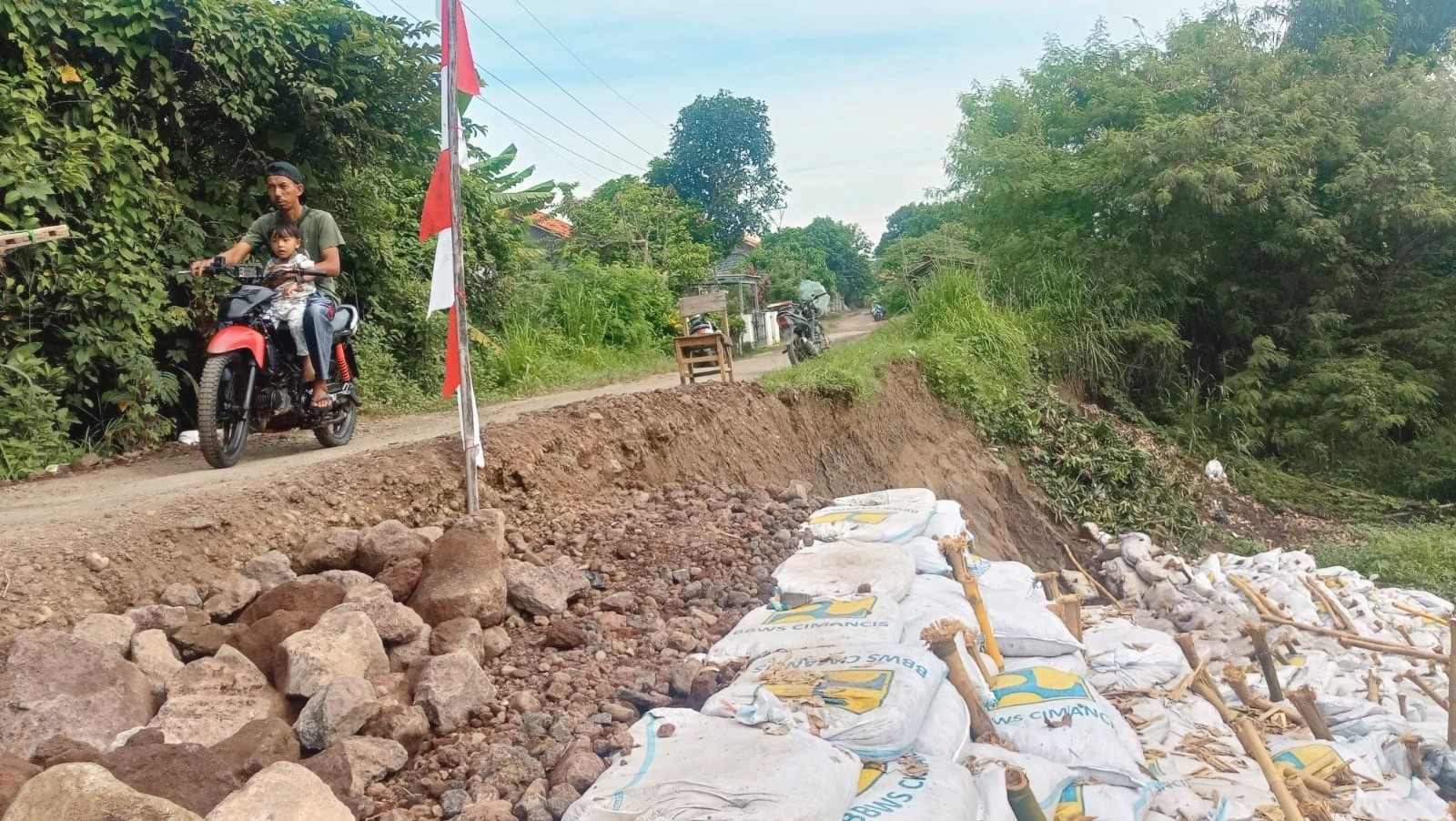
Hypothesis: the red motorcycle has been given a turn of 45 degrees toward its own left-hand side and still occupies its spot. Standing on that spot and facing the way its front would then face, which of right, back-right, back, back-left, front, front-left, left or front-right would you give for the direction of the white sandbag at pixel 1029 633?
front-left

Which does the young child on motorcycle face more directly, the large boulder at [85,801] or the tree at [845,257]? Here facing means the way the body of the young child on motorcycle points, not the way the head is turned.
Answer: the large boulder

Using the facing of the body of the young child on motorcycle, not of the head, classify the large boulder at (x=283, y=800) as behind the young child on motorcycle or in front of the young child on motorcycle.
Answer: in front

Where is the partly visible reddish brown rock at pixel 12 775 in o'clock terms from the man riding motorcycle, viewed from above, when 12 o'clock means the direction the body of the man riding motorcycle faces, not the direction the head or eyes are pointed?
The partly visible reddish brown rock is roughly at 11 o'clock from the man riding motorcycle.

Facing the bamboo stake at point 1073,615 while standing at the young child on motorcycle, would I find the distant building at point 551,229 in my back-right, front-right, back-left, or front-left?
back-left

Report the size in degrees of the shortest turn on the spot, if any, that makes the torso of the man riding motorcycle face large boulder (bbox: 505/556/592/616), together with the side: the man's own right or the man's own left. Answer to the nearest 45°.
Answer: approximately 45° to the man's own left

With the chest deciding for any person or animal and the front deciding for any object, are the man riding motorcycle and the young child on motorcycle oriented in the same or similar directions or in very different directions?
same or similar directions

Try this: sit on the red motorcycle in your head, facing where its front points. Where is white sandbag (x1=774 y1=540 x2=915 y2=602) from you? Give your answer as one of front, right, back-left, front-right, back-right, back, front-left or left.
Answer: left

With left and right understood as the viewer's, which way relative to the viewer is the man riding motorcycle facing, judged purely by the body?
facing the viewer and to the left of the viewer

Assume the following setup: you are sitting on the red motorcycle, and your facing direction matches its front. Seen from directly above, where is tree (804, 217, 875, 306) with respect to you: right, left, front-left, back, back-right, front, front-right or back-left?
back

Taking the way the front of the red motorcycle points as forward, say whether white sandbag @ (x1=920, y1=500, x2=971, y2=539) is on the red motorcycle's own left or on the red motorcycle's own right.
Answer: on the red motorcycle's own left

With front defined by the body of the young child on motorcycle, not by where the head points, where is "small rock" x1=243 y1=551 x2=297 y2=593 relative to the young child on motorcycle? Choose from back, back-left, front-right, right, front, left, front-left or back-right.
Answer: front-left

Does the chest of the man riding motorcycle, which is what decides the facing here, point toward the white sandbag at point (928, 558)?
no

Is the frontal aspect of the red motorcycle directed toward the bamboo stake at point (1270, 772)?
no

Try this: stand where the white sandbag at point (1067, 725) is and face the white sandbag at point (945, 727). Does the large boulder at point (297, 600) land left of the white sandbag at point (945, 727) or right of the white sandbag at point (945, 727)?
right

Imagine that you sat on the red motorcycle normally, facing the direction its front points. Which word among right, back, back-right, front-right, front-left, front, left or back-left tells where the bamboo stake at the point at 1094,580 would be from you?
back-left

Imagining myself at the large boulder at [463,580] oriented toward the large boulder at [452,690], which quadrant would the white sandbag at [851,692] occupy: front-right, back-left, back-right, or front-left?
front-left

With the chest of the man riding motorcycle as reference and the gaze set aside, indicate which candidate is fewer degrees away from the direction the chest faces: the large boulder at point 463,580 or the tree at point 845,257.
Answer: the large boulder

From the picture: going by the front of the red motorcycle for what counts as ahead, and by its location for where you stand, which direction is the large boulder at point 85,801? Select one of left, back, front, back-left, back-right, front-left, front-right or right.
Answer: front-left

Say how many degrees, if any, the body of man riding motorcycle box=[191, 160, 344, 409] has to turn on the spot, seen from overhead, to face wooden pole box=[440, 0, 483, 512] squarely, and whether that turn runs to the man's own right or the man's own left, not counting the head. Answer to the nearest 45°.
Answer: approximately 45° to the man's own left

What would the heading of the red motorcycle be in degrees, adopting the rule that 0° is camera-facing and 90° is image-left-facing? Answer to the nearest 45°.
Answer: approximately 45°
